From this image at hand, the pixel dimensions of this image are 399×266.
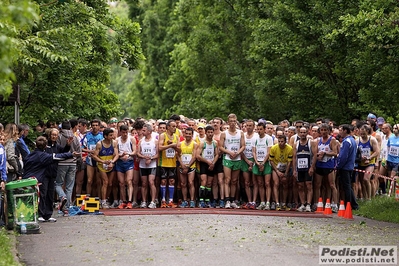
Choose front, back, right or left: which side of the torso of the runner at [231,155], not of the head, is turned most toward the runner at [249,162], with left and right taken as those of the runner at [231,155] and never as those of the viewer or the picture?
left

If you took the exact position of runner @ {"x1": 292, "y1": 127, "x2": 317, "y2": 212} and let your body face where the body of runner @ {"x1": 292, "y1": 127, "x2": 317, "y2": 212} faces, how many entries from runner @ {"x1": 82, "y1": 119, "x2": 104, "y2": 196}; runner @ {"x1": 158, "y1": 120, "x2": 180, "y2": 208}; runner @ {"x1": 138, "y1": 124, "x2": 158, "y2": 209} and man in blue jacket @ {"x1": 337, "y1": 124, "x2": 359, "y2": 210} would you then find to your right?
3

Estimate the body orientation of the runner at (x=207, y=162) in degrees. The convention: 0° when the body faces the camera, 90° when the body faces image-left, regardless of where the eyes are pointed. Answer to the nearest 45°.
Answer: approximately 0°

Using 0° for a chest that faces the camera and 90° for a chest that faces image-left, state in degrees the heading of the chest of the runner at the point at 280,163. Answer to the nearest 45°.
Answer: approximately 0°

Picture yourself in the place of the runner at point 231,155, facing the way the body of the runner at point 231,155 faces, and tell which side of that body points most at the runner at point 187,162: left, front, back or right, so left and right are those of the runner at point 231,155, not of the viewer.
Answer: right

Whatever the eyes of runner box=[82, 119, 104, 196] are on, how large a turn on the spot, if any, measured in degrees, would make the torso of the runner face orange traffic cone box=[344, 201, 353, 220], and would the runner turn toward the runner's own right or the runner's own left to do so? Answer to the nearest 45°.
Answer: approximately 45° to the runner's own left

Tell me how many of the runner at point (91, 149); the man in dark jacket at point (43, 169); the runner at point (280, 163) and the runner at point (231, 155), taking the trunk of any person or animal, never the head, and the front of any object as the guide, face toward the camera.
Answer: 3

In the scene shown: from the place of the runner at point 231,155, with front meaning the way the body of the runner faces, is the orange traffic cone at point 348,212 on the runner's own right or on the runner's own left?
on the runner's own left
